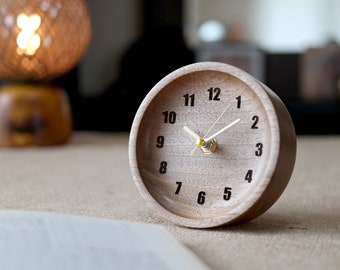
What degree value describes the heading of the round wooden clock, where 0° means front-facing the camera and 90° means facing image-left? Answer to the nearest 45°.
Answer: approximately 45°

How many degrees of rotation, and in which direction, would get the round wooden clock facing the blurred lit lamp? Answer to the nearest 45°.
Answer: approximately 90° to its right
